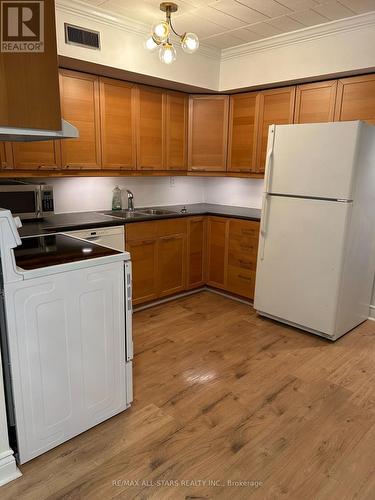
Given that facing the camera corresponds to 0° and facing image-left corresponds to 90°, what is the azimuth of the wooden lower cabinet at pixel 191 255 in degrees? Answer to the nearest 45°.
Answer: approximately 0°

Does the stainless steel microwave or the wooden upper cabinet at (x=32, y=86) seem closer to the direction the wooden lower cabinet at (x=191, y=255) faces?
the wooden upper cabinet

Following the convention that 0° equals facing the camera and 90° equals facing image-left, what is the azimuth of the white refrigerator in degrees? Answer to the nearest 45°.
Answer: approximately 45°

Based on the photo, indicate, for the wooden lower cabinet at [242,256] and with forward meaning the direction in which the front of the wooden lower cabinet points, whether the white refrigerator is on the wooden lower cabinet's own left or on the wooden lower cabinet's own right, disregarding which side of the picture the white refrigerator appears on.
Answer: on the wooden lower cabinet's own left
